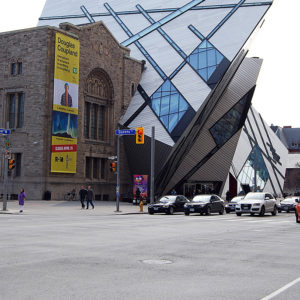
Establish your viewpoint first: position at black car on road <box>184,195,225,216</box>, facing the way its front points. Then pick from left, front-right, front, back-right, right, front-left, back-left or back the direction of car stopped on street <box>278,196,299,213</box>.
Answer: back

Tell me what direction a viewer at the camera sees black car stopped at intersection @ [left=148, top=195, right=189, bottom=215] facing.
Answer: facing the viewer and to the left of the viewer

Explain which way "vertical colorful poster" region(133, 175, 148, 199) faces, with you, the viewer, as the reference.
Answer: facing the viewer

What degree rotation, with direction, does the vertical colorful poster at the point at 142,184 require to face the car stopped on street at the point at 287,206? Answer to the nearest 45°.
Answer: approximately 90° to its left

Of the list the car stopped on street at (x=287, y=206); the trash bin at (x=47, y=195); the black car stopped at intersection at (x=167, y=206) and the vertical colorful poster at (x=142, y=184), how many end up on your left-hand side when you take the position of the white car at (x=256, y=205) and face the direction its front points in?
0

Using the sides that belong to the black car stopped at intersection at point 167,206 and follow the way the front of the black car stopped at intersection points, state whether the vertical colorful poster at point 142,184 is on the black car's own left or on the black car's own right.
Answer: on the black car's own right

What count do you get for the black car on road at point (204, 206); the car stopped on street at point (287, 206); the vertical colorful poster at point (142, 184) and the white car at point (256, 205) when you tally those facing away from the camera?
0

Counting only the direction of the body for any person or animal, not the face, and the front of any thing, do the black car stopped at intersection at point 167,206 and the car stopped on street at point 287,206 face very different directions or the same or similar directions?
same or similar directions

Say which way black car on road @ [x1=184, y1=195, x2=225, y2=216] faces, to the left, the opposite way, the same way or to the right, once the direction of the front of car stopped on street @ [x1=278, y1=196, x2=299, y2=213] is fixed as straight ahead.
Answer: the same way

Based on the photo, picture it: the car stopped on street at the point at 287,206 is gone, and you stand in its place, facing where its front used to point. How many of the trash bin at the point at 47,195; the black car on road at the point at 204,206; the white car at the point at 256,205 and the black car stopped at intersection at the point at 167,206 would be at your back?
0

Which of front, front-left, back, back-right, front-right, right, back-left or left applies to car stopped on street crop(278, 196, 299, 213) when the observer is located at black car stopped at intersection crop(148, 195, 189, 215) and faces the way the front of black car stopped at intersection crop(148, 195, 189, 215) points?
back

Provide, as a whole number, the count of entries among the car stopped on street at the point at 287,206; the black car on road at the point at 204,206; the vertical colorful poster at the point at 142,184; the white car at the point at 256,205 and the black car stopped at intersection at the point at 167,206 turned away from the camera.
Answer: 0

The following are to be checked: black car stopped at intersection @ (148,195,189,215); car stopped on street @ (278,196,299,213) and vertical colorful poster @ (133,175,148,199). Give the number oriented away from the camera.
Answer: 0

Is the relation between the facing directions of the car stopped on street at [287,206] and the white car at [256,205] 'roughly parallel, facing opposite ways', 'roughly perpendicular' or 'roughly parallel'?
roughly parallel

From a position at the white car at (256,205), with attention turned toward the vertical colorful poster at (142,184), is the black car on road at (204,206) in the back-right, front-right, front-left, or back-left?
front-left

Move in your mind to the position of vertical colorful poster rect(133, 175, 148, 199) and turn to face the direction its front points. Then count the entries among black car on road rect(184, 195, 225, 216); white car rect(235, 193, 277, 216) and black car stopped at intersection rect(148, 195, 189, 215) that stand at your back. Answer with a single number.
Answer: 0

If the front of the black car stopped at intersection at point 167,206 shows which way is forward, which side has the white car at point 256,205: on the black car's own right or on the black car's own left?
on the black car's own left

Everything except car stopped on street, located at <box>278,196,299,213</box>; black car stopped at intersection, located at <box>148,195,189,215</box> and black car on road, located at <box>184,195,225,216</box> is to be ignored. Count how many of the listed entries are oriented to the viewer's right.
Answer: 0

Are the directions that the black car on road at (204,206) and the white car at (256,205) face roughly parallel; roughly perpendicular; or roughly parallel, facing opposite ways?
roughly parallel
